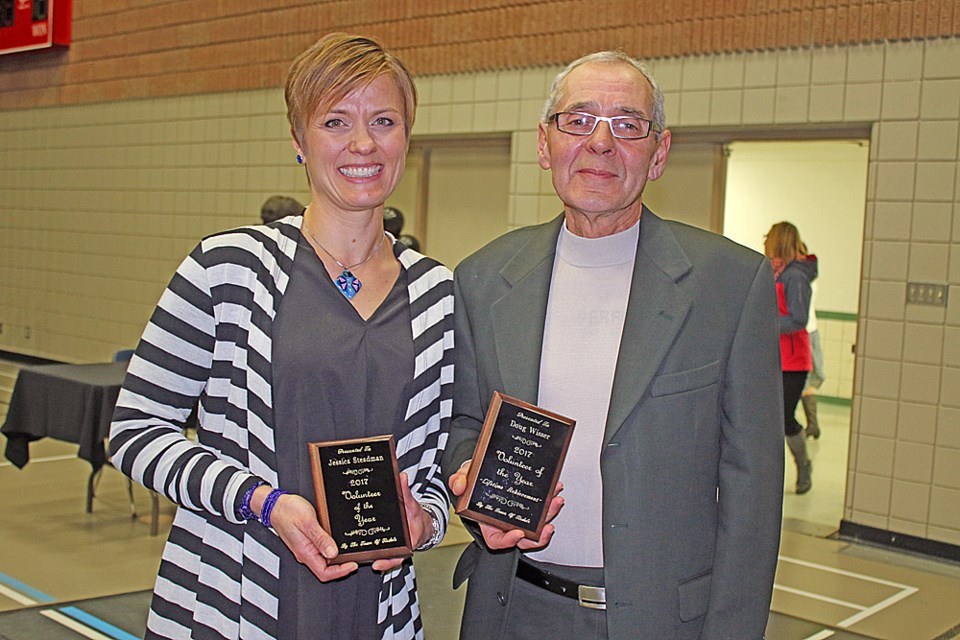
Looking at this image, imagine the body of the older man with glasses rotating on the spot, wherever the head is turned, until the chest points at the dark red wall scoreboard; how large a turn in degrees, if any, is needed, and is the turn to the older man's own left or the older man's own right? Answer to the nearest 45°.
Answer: approximately 135° to the older man's own right

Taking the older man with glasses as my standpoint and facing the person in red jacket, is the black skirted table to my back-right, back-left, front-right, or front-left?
front-left

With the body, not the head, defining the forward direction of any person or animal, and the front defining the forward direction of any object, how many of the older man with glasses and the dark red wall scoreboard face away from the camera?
0

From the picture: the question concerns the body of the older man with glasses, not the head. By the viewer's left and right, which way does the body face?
facing the viewer

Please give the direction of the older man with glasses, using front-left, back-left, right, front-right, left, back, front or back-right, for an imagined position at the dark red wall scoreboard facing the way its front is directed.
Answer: front-left

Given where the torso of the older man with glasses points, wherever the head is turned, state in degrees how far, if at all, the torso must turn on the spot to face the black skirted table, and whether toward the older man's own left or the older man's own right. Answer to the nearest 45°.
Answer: approximately 135° to the older man's own right

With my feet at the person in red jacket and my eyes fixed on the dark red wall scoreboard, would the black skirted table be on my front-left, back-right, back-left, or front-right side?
front-left

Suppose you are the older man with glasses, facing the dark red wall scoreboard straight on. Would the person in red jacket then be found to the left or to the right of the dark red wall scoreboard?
right

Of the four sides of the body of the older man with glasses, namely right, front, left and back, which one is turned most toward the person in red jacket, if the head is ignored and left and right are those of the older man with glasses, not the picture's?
back

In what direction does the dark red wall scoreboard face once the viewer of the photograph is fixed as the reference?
facing the viewer and to the left of the viewer

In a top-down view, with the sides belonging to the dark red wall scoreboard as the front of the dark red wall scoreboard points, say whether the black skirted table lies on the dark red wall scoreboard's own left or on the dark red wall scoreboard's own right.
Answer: on the dark red wall scoreboard's own left
